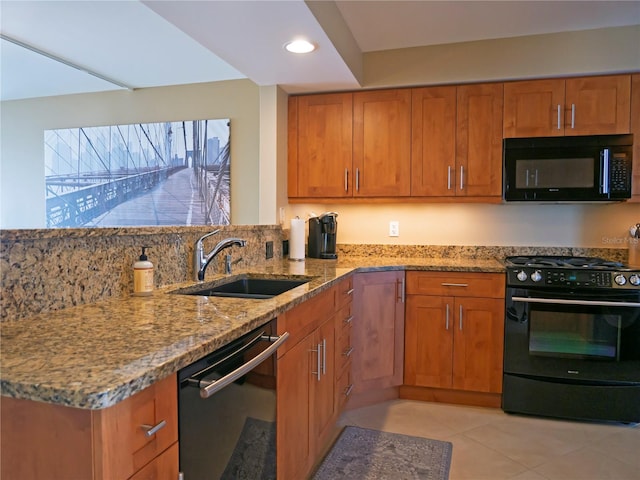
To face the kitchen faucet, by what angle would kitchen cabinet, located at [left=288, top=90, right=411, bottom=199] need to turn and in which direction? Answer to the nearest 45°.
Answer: approximately 45° to its right

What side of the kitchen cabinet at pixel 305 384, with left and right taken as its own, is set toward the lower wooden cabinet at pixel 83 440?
right

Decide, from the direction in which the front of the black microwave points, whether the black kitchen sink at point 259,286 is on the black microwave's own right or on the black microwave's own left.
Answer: on the black microwave's own right

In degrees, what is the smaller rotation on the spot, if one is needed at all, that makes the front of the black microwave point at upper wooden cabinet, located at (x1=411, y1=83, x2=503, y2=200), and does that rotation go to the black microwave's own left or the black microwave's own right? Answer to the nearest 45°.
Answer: approximately 90° to the black microwave's own right

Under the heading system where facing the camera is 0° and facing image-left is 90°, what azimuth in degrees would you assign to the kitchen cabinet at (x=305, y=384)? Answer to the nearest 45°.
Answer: approximately 315°

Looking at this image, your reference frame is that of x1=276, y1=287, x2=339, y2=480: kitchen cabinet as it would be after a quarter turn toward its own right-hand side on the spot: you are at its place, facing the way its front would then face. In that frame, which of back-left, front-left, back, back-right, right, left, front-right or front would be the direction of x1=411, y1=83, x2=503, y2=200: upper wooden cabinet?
back

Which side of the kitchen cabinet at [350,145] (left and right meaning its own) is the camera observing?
front

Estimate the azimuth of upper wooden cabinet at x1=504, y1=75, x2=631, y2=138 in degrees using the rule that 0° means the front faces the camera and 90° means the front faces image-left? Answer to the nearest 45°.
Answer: approximately 0°

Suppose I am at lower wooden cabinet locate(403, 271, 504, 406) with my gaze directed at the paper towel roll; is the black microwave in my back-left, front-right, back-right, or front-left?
back-right

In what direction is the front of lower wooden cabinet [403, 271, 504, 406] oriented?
toward the camera

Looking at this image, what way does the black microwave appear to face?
toward the camera

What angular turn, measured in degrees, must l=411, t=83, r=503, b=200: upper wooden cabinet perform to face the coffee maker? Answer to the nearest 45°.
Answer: approximately 90° to its right

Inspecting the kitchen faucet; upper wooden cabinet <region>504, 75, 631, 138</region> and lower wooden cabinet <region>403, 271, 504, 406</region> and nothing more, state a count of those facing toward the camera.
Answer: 2
